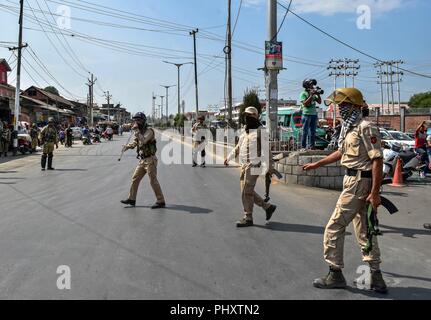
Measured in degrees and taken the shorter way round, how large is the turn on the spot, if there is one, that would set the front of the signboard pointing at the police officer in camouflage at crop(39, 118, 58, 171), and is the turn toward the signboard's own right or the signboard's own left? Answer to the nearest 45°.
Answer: approximately 90° to the signboard's own right

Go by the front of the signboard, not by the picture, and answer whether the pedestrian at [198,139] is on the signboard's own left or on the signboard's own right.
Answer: on the signboard's own right

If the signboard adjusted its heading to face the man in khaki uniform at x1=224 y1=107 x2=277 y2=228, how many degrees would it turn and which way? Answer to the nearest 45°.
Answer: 0° — it already faces them

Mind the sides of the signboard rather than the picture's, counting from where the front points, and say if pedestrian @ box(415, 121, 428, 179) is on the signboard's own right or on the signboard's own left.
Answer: on the signboard's own left

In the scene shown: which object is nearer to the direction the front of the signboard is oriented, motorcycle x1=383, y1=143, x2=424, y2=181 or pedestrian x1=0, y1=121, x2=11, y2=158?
the motorcycle

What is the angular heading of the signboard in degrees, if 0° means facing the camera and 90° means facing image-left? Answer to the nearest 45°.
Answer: approximately 0°

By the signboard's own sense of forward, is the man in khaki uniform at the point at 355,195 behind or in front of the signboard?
in front

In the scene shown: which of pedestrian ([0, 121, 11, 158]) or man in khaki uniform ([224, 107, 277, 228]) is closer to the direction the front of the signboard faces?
the man in khaki uniform

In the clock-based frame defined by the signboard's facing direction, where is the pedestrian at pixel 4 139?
The pedestrian is roughly at 4 o'clock from the signboard.
